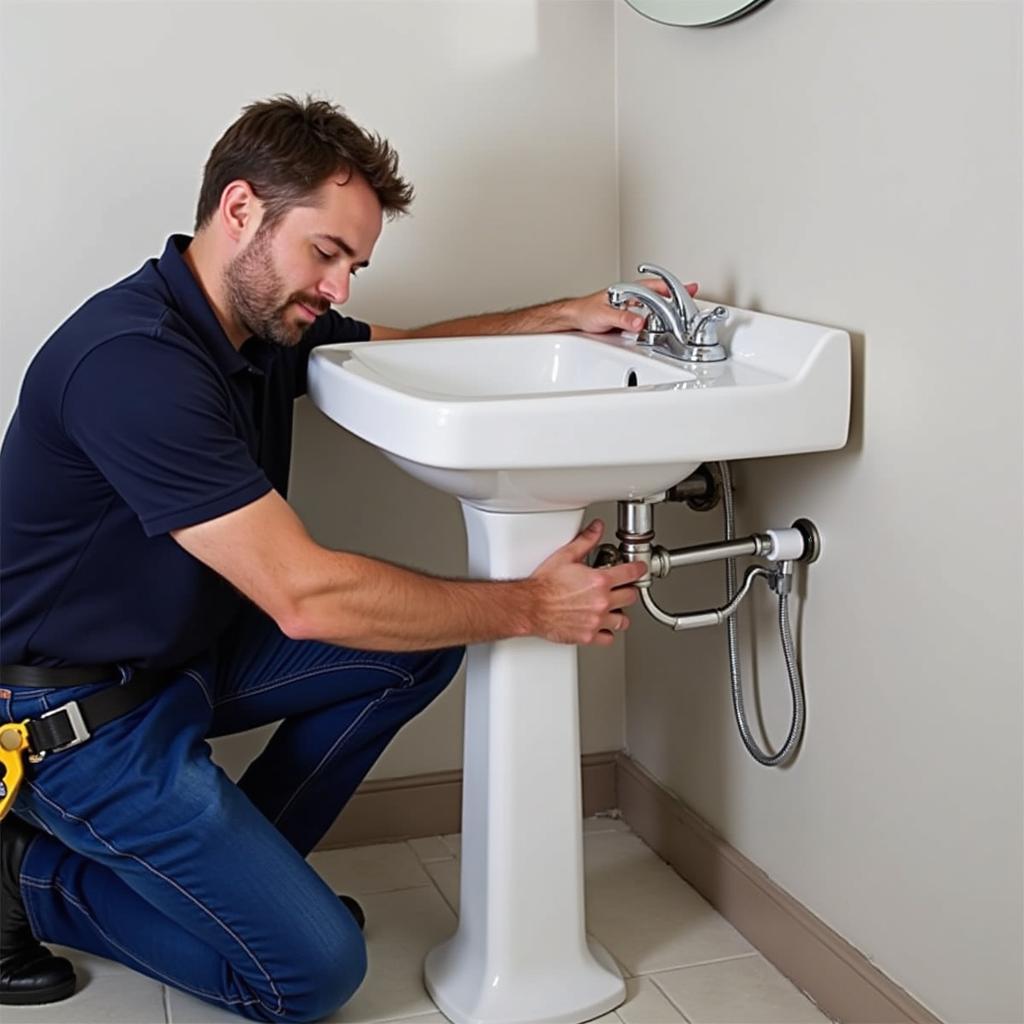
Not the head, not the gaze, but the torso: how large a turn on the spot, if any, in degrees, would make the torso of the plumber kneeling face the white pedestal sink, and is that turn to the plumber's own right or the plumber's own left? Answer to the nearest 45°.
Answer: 0° — they already face it

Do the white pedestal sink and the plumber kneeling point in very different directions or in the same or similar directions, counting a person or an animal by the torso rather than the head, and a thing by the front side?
very different directions

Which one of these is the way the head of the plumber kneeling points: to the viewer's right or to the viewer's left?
to the viewer's right

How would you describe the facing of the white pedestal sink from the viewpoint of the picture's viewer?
facing to the left of the viewer

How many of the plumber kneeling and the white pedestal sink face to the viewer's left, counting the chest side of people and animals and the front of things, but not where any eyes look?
1

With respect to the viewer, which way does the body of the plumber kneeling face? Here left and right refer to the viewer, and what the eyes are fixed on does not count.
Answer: facing to the right of the viewer

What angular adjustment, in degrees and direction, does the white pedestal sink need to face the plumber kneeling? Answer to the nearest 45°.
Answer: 0° — it already faces them
